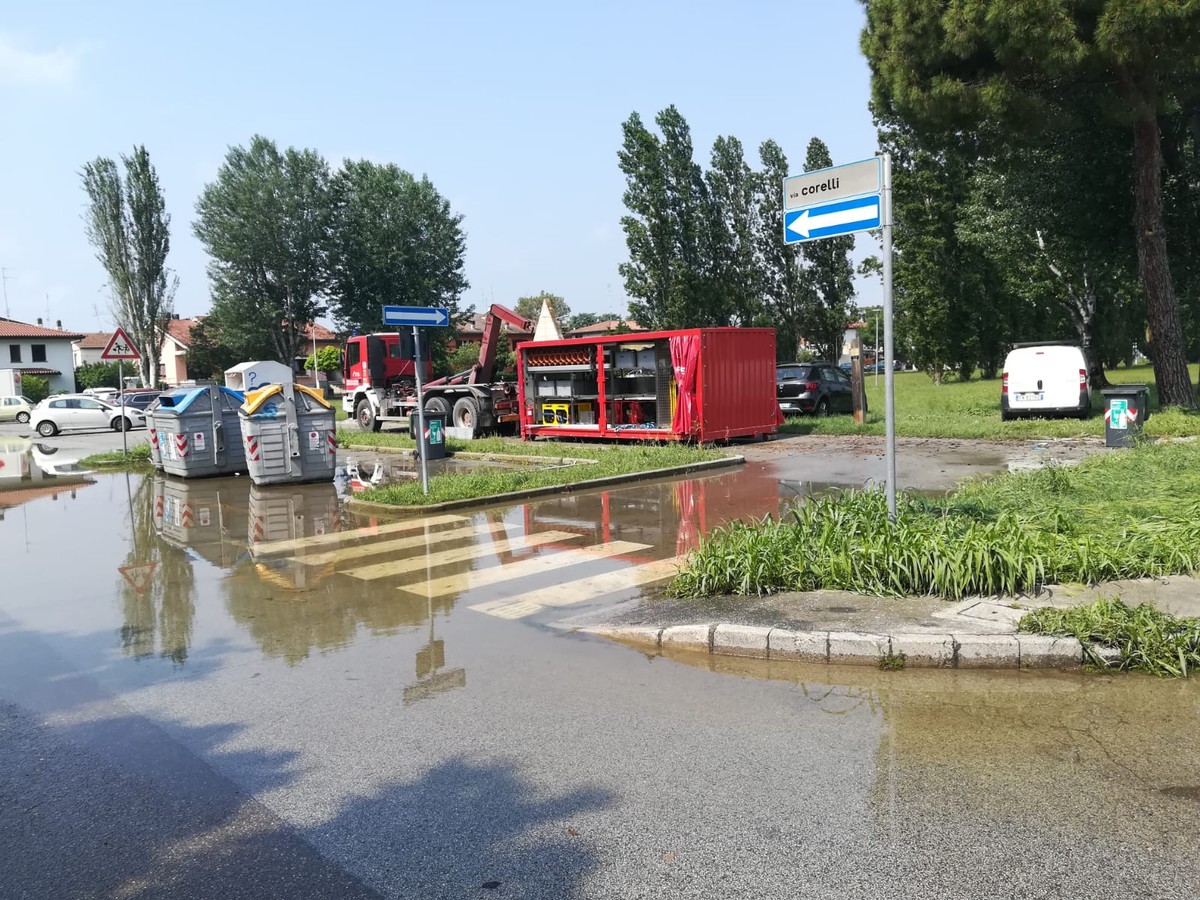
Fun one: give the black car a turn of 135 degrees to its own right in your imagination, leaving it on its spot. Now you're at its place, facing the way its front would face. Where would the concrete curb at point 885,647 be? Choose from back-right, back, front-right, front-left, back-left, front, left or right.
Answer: front

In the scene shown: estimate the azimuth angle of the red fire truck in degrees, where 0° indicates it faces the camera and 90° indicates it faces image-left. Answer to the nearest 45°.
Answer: approximately 135°

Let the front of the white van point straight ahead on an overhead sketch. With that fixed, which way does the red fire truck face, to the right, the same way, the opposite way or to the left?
to the left

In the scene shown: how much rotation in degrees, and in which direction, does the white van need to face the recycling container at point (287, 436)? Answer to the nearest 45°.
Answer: approximately 135° to its left

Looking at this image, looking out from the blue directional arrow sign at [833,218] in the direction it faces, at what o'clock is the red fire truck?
The red fire truck is roughly at 5 o'clock from the blue directional arrow sign.

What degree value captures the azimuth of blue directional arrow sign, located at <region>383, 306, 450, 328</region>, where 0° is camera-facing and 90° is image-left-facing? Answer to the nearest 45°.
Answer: approximately 0°

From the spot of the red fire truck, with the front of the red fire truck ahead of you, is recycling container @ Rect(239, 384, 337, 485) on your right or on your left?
on your left

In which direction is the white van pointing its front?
away from the camera

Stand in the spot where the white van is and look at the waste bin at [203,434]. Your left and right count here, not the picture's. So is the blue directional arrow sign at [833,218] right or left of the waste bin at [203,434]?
left

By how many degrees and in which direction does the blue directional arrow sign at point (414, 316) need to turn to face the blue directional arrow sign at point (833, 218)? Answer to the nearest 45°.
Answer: approximately 45° to its left

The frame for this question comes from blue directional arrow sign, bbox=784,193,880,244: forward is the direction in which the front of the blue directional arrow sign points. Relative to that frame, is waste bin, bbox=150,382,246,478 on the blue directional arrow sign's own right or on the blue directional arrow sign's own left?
on the blue directional arrow sign's own right

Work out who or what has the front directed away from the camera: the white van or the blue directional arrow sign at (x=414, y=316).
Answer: the white van
